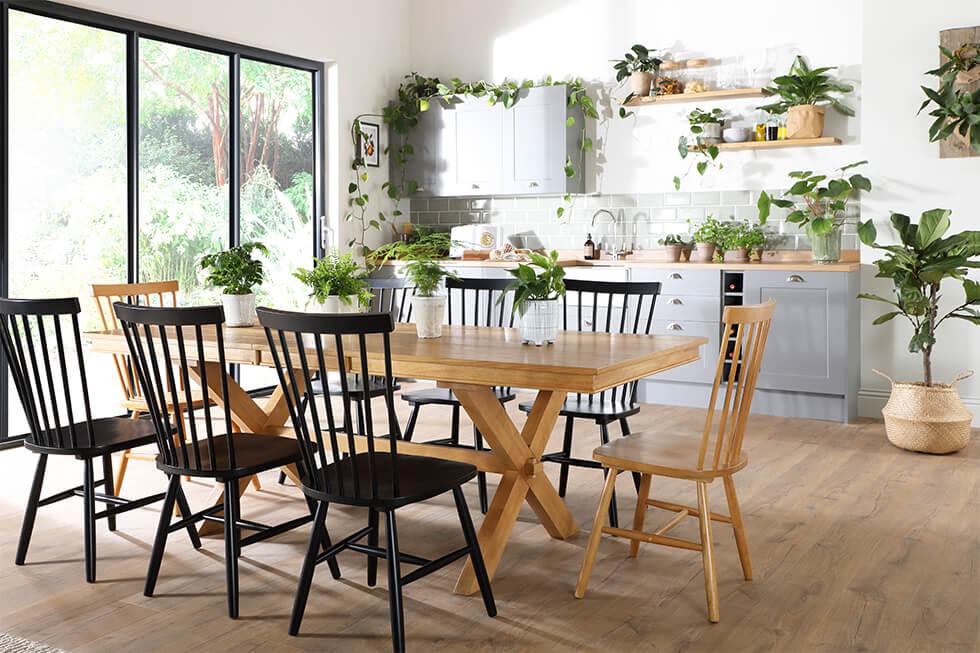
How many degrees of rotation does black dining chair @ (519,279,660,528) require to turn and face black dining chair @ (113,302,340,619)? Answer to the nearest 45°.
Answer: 0° — it already faces it

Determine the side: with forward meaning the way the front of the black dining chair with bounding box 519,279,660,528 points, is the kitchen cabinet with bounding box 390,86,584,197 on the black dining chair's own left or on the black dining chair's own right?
on the black dining chair's own right

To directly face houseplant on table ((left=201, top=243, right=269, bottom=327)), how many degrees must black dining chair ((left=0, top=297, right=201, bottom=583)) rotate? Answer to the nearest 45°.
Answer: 0° — it already faces it

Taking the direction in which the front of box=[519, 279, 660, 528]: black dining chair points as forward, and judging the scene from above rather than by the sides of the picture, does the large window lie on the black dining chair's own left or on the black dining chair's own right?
on the black dining chair's own right

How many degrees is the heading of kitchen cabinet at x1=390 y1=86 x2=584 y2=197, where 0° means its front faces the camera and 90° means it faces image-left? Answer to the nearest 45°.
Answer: approximately 0°

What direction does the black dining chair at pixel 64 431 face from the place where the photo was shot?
facing away from the viewer and to the right of the viewer
